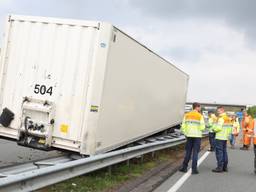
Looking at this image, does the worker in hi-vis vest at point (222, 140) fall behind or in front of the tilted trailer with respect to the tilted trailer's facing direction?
behind
